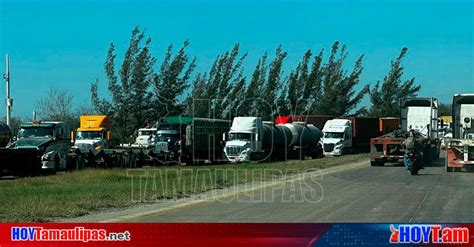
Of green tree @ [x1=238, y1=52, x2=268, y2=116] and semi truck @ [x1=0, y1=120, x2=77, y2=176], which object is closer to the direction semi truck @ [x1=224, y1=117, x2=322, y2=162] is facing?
the semi truck

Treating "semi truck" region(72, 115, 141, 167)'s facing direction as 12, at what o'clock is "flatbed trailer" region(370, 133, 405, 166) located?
The flatbed trailer is roughly at 8 o'clock from the semi truck.

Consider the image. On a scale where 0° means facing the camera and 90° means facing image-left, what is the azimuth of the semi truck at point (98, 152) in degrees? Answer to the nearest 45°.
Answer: approximately 45°

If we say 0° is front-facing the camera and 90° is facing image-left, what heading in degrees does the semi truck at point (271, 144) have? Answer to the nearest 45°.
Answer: approximately 45°

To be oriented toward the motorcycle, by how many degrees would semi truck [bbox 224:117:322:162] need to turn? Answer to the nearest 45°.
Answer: approximately 90° to its left
